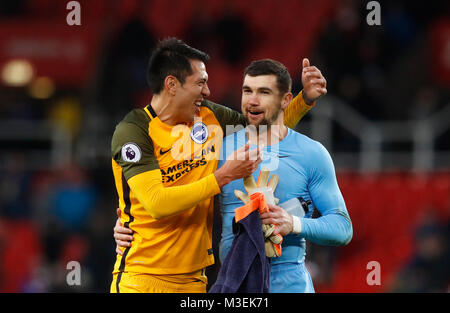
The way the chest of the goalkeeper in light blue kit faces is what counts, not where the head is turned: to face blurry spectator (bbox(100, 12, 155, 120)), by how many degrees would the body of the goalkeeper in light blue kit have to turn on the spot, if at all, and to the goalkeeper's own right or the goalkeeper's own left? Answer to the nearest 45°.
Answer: approximately 135° to the goalkeeper's own right

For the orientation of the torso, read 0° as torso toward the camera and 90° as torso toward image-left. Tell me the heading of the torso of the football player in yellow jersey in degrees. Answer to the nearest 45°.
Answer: approximately 315°

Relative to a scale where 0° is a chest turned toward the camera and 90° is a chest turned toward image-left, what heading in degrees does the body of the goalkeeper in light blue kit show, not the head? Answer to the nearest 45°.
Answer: approximately 45°

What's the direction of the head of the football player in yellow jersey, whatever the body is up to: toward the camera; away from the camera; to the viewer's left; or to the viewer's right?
to the viewer's right

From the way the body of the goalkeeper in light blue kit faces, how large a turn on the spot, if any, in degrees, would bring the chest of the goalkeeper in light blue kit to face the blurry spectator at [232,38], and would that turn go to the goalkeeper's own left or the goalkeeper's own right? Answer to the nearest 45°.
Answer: approximately 135° to the goalkeeper's own right

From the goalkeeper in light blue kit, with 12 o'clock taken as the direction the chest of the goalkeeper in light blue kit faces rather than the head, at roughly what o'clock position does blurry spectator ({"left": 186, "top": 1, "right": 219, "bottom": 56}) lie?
The blurry spectator is roughly at 4 o'clock from the goalkeeper in light blue kit.

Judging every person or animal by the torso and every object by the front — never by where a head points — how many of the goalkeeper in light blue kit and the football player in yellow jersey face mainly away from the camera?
0

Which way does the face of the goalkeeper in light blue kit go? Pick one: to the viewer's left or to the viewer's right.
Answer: to the viewer's left

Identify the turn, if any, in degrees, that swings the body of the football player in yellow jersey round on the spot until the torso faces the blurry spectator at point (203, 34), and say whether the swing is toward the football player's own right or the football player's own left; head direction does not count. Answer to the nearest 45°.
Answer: approximately 135° to the football player's own left

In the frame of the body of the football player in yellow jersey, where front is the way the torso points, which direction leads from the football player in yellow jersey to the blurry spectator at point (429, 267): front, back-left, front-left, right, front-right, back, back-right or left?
left
